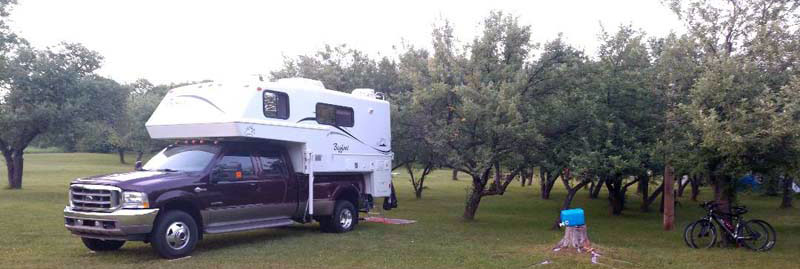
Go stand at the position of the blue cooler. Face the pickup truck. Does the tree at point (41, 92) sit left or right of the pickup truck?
right

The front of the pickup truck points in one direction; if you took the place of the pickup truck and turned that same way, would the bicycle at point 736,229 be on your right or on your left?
on your left

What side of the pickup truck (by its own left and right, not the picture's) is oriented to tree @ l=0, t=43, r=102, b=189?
right

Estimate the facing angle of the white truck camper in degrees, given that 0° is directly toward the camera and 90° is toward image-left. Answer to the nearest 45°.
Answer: approximately 45°

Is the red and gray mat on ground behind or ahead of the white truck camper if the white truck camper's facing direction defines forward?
behind

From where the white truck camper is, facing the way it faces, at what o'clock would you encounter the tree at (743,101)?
The tree is roughly at 8 o'clock from the white truck camper.

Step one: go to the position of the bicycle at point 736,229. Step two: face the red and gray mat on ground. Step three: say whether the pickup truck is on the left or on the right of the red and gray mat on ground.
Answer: left

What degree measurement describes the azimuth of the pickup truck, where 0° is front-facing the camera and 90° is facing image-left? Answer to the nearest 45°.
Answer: approximately 45°
